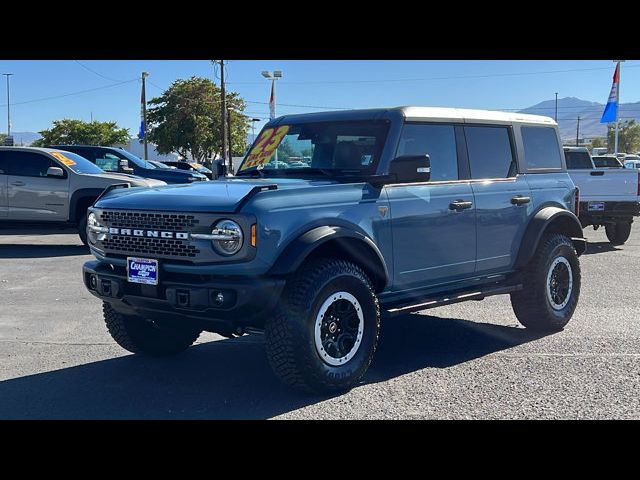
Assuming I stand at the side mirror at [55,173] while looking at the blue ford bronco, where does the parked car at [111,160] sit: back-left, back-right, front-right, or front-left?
back-left

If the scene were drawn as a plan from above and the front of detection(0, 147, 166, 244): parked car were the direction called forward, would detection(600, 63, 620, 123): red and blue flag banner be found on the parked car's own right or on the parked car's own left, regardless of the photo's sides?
on the parked car's own left

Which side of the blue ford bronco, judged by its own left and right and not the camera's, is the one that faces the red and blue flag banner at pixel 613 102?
back

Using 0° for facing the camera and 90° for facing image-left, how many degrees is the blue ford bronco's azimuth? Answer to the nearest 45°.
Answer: approximately 45°

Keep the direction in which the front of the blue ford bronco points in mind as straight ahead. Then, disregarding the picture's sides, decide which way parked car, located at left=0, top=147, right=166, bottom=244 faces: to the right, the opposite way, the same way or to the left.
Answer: to the left

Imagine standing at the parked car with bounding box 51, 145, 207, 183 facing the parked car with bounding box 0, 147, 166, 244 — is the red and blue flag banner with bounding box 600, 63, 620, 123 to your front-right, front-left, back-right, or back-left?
back-left

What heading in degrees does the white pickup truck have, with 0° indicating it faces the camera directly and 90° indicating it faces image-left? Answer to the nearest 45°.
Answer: approximately 135°

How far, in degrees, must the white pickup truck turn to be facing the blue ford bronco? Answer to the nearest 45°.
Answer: approximately 135° to its left

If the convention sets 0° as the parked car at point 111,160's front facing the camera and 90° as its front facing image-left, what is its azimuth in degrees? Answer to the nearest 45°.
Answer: approximately 315°

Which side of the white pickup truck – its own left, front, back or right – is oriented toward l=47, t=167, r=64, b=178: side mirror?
left

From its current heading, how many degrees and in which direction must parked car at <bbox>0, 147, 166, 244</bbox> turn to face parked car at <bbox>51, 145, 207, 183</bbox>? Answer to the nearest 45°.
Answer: approximately 135° to its left

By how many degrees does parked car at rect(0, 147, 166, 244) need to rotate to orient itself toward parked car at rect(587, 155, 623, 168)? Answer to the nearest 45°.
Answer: approximately 45° to its left
